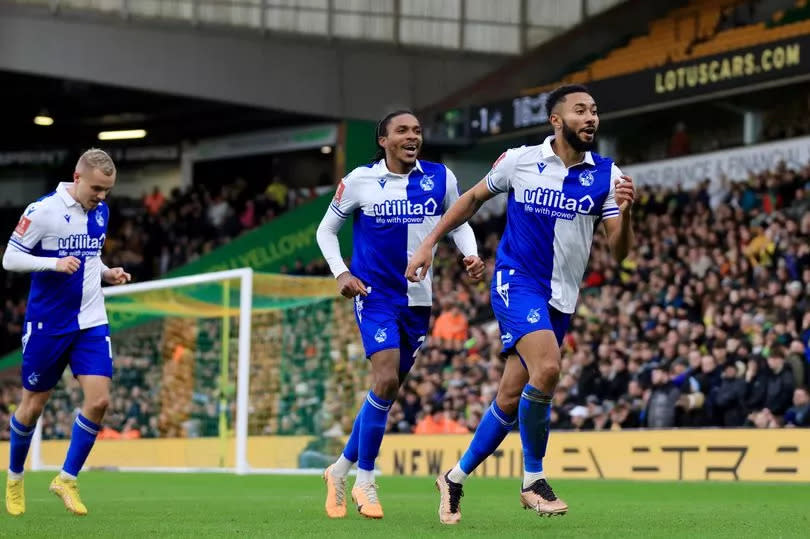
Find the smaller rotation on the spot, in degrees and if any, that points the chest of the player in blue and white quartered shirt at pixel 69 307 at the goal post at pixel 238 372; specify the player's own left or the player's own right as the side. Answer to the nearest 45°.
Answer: approximately 135° to the player's own left

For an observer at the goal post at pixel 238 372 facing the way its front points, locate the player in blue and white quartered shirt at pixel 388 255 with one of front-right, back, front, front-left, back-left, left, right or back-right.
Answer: front-left

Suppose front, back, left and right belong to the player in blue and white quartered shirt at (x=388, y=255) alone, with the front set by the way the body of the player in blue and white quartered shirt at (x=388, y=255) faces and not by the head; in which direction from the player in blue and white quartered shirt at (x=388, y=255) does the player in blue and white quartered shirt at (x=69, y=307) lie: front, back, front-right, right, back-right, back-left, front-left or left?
back-right

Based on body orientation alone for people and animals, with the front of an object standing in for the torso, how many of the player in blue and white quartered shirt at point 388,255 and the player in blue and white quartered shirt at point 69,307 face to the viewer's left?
0

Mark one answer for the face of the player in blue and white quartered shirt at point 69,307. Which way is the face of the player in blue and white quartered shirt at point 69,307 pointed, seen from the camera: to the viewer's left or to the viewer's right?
to the viewer's right

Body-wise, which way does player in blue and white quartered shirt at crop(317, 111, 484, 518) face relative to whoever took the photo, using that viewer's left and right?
facing the viewer and to the right of the viewer

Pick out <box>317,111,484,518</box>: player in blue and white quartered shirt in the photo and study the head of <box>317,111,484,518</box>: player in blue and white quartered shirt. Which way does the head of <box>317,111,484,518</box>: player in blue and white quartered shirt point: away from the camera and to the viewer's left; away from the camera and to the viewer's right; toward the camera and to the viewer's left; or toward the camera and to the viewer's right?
toward the camera and to the viewer's right

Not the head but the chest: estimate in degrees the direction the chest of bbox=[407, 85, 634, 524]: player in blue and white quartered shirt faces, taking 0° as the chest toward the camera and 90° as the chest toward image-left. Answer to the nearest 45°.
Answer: approximately 315°

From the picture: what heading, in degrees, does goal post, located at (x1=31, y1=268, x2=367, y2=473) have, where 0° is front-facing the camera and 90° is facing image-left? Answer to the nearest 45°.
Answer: approximately 45°
